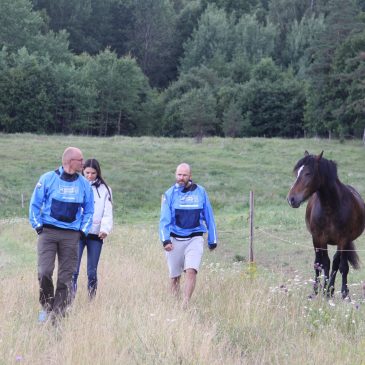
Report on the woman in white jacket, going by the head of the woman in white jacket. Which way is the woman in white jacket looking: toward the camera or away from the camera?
toward the camera

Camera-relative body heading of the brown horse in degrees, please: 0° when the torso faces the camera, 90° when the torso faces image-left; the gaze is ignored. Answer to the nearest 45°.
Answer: approximately 45°

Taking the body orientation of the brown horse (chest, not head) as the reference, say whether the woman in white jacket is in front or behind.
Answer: in front
